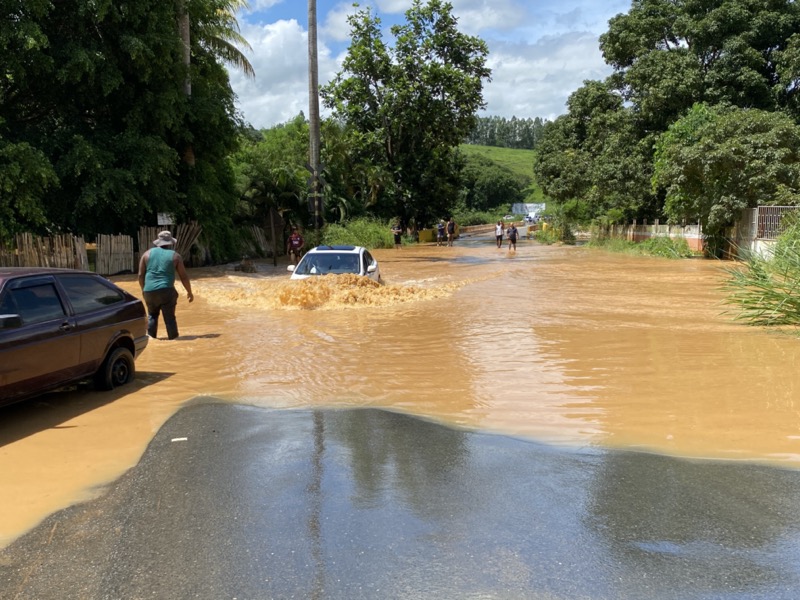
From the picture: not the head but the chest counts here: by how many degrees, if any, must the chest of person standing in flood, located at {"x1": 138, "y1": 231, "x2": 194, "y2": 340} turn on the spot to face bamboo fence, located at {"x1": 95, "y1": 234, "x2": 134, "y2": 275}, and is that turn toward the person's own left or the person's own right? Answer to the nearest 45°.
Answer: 0° — they already face it

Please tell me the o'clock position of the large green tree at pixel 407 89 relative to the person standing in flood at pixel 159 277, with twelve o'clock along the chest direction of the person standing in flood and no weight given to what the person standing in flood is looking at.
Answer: The large green tree is roughly at 1 o'clock from the person standing in flood.

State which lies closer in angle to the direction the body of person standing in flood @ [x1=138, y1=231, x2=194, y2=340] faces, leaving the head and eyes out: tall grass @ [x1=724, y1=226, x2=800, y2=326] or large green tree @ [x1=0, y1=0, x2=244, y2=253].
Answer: the large green tree

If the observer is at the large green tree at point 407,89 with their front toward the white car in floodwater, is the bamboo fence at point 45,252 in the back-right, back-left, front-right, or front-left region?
front-right

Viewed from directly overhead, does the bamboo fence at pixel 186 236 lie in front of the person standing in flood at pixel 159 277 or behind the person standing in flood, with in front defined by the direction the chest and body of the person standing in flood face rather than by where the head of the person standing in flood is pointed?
in front

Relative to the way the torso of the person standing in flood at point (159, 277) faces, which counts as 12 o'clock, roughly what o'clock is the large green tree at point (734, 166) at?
The large green tree is roughly at 2 o'clock from the person standing in flood.

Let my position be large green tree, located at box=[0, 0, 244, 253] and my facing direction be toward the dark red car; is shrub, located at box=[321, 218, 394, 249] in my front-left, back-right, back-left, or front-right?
back-left

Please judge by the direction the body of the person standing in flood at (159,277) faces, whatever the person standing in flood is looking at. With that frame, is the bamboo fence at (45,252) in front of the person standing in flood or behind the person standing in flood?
in front

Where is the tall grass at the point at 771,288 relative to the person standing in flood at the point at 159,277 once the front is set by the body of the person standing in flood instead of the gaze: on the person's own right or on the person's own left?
on the person's own right

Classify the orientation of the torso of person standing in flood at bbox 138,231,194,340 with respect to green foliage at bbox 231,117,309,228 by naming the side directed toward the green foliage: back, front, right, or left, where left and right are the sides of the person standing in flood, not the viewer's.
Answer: front

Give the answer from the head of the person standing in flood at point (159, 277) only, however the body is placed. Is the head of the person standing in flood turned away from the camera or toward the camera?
away from the camera

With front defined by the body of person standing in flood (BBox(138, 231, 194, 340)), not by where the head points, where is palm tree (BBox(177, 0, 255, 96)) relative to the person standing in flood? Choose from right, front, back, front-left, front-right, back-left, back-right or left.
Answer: front

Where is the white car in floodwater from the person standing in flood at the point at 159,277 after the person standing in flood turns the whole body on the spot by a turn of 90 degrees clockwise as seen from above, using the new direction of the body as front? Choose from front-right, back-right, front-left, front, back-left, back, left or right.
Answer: front-left

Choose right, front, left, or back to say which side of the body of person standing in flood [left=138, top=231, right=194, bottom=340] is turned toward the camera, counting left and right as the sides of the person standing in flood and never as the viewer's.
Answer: back

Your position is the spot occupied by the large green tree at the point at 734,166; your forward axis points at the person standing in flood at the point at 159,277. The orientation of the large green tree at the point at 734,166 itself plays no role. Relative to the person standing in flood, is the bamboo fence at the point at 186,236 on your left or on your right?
right
